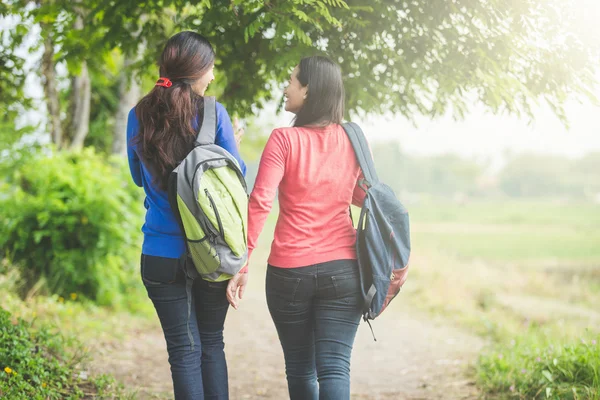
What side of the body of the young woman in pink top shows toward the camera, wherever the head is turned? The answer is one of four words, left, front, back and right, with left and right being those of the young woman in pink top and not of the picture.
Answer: back

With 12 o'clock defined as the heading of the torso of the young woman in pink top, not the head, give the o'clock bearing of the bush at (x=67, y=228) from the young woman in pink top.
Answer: The bush is roughly at 11 o'clock from the young woman in pink top.

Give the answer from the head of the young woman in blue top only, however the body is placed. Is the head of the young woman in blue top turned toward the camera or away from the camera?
away from the camera
